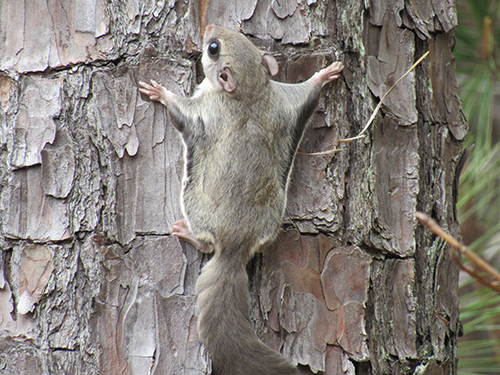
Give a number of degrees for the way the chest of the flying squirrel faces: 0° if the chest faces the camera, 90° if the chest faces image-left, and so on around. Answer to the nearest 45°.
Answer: approximately 180°
